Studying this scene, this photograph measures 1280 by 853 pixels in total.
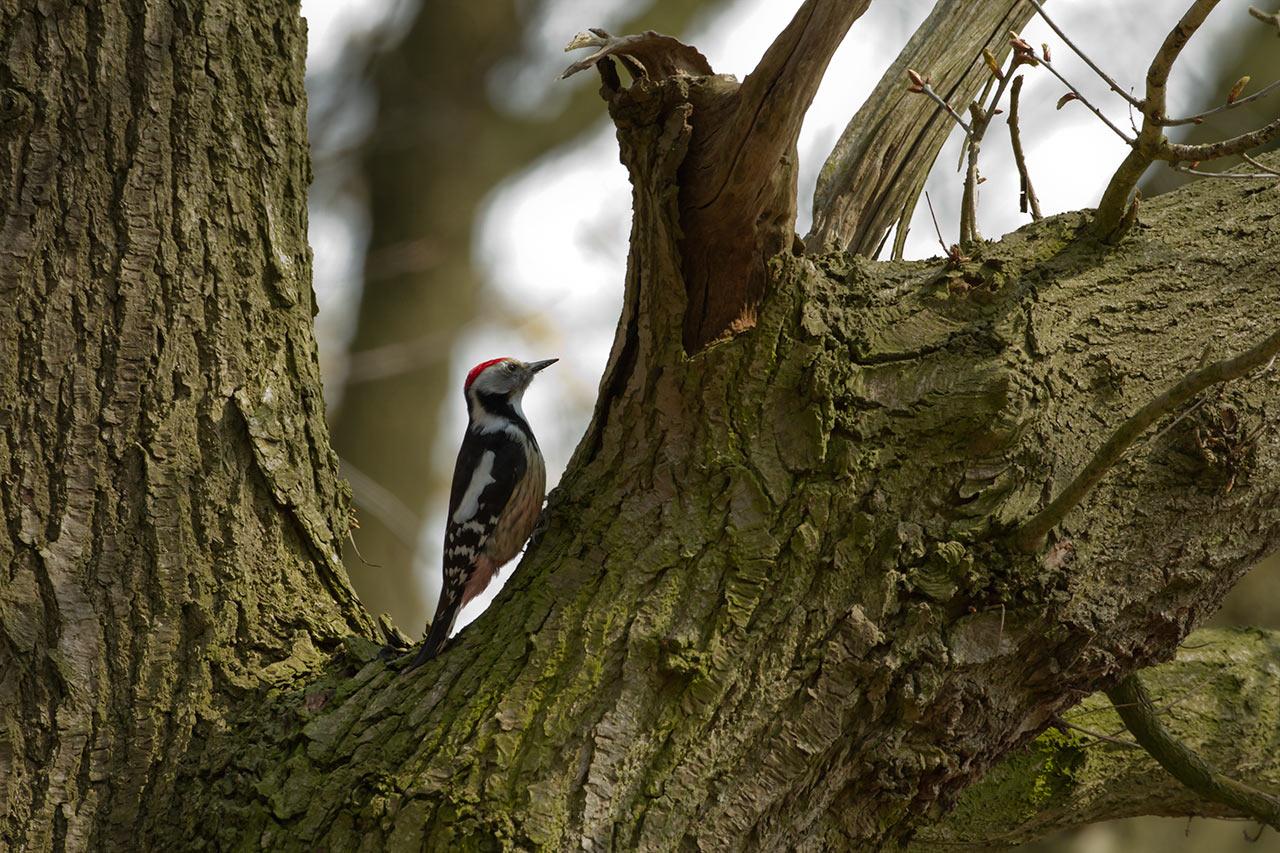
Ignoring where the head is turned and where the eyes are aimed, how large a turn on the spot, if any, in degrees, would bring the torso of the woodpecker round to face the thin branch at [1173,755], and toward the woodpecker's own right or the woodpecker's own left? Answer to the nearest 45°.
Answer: approximately 45° to the woodpecker's own right

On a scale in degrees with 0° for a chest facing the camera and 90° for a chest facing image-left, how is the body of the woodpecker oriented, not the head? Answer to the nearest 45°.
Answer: approximately 270°

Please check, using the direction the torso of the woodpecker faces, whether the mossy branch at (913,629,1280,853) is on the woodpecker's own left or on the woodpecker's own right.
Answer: on the woodpecker's own right
